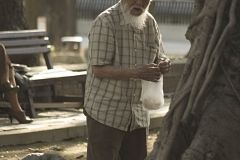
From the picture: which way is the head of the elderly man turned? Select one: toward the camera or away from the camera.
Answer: toward the camera

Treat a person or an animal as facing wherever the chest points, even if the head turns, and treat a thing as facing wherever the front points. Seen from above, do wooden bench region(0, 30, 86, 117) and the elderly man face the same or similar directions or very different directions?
same or similar directions

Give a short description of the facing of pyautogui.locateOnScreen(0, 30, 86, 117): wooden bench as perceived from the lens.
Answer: facing the viewer and to the right of the viewer

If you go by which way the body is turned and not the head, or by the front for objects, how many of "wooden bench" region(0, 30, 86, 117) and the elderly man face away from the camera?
0
